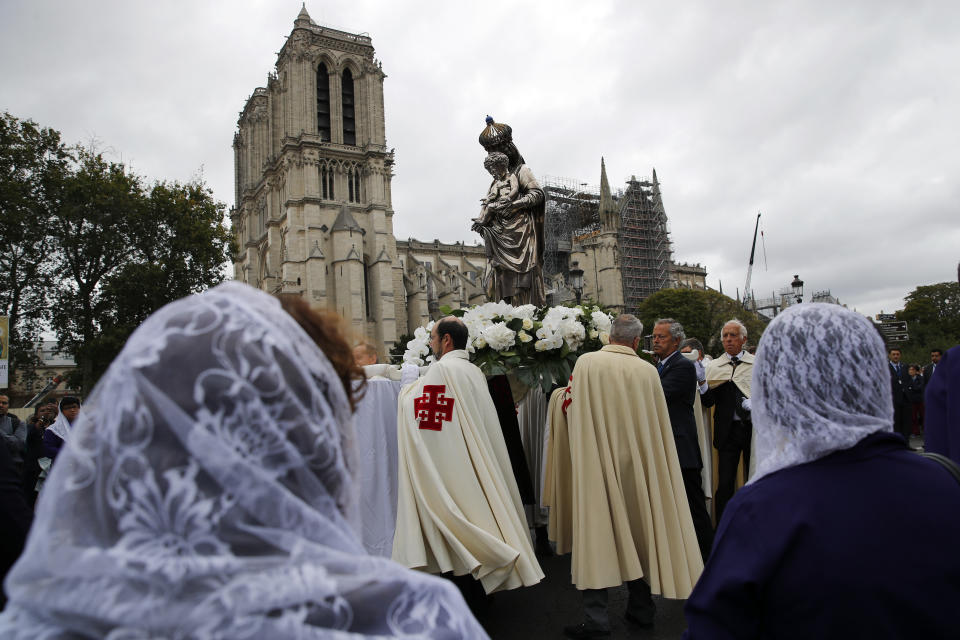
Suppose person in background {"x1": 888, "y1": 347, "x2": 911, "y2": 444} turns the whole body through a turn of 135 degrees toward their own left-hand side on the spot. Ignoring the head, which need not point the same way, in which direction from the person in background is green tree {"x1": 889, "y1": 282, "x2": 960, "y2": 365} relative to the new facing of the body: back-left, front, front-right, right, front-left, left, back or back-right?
front-left

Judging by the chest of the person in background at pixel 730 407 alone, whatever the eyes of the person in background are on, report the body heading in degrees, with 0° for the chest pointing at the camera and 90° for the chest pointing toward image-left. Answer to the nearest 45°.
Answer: approximately 0°

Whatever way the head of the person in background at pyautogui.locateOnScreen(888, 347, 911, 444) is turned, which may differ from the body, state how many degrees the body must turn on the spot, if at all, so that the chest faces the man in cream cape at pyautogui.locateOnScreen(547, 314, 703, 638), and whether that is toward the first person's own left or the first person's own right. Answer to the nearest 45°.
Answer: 0° — they already face them

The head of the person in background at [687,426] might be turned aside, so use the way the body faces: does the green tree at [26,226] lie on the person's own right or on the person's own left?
on the person's own right

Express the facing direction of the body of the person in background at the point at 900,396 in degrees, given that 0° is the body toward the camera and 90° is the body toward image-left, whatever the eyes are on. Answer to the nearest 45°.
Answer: approximately 0°

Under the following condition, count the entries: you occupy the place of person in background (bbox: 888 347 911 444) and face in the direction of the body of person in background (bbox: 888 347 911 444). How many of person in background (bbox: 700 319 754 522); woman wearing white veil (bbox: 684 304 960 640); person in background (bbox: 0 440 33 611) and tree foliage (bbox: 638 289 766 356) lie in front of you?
3

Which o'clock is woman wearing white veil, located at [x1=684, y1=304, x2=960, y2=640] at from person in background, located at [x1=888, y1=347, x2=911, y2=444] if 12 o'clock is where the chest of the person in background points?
The woman wearing white veil is roughly at 12 o'clock from the person in background.

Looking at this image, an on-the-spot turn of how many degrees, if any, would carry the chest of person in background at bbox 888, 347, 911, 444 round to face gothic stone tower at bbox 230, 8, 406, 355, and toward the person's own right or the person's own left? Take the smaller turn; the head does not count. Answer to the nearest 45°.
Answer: approximately 135° to the person's own right

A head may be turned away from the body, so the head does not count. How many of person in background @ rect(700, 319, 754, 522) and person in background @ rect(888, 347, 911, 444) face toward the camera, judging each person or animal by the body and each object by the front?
2

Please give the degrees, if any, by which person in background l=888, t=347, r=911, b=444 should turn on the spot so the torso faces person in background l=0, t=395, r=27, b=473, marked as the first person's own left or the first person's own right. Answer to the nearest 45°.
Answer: approximately 45° to the first person's own right
